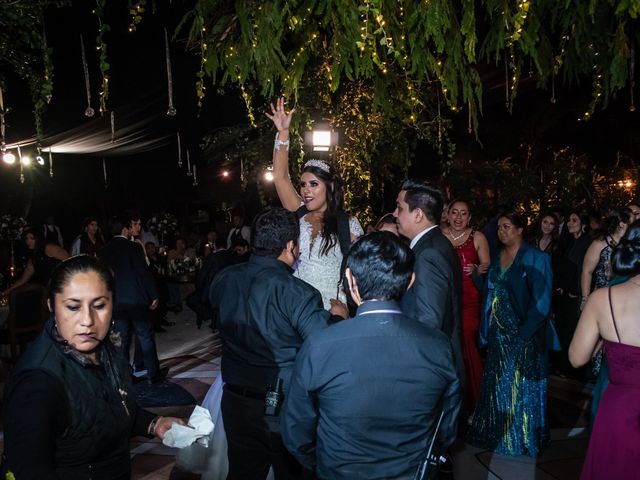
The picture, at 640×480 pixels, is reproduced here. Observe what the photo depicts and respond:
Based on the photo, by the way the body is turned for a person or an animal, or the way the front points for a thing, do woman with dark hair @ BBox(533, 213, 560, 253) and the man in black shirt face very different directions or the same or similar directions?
very different directions

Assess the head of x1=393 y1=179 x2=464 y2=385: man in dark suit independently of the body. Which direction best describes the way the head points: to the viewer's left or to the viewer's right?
to the viewer's left

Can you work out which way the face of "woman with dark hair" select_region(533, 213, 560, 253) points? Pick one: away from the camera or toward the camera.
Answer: toward the camera

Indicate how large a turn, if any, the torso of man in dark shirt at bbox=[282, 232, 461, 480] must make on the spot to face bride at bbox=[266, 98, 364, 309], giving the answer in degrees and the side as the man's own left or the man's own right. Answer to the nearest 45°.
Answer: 0° — they already face them

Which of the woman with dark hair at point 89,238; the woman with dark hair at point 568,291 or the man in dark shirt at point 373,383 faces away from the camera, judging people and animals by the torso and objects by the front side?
the man in dark shirt

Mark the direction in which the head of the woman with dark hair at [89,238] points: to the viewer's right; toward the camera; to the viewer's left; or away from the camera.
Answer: toward the camera

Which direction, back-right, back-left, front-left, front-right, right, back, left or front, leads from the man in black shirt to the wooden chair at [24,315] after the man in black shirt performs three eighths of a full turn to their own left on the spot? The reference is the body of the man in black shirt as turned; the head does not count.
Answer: front-right

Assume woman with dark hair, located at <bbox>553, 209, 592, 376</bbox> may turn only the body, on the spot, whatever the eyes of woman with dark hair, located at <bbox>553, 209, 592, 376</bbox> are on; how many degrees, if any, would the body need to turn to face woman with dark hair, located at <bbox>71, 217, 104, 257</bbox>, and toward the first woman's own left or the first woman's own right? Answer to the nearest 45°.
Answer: approximately 45° to the first woman's own right

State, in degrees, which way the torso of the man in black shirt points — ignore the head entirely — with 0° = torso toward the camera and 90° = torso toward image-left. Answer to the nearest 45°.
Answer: approximately 225°

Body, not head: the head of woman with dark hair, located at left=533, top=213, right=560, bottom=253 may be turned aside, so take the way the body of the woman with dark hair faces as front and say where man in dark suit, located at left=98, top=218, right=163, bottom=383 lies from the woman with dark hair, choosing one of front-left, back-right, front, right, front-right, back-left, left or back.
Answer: front

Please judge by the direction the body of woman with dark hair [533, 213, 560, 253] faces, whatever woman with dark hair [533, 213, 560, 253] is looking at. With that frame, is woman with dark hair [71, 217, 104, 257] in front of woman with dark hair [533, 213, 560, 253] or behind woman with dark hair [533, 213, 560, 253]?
in front

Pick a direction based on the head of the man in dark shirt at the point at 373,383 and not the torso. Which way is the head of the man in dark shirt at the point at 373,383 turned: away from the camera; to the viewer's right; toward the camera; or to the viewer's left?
away from the camera

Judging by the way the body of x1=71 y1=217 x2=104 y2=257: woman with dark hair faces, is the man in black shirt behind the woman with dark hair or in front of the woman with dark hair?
in front
